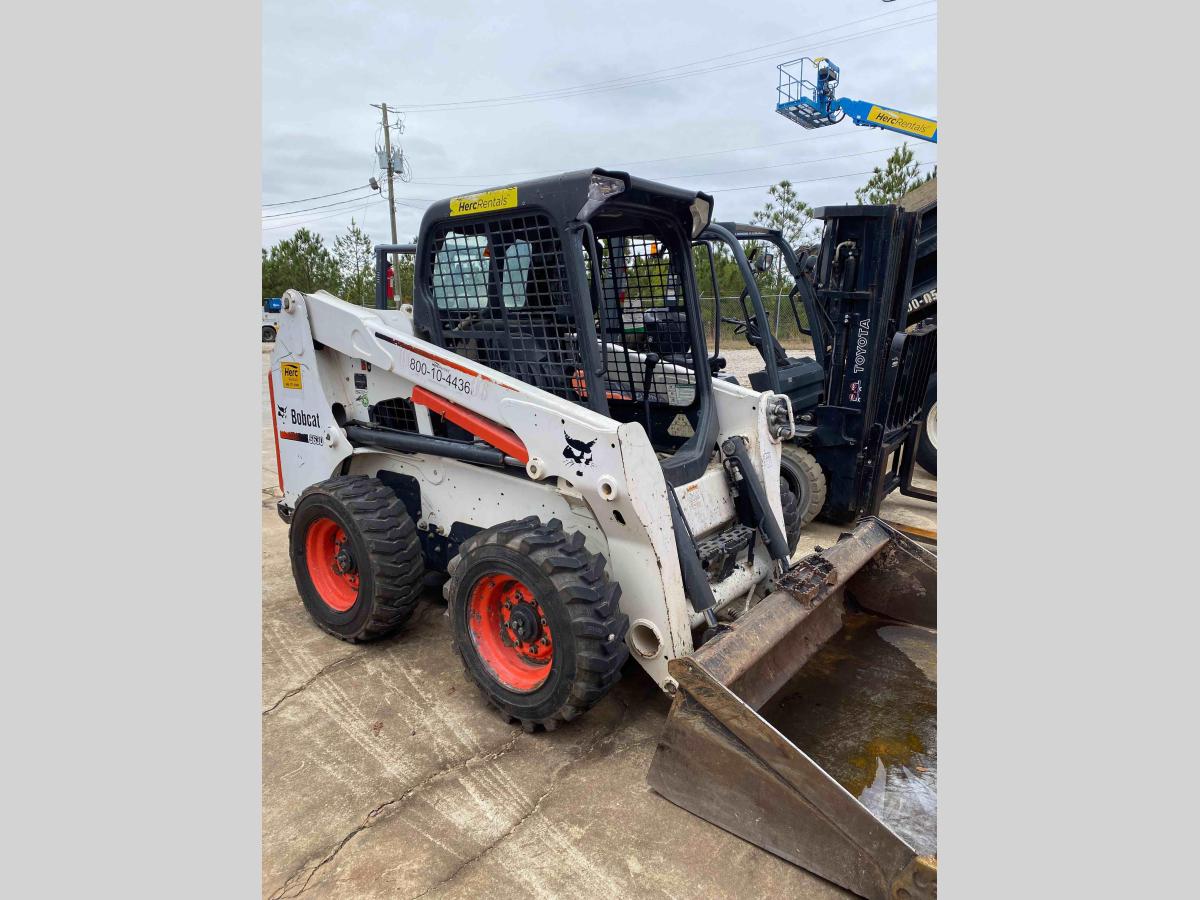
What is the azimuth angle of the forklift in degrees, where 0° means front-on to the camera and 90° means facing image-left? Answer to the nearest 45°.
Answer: approximately 315°

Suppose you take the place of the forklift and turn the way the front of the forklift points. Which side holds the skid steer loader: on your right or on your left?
on your right

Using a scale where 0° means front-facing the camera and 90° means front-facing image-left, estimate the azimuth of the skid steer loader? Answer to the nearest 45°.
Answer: approximately 315°

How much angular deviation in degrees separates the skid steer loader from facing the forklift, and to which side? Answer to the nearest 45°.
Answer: approximately 90° to its left
